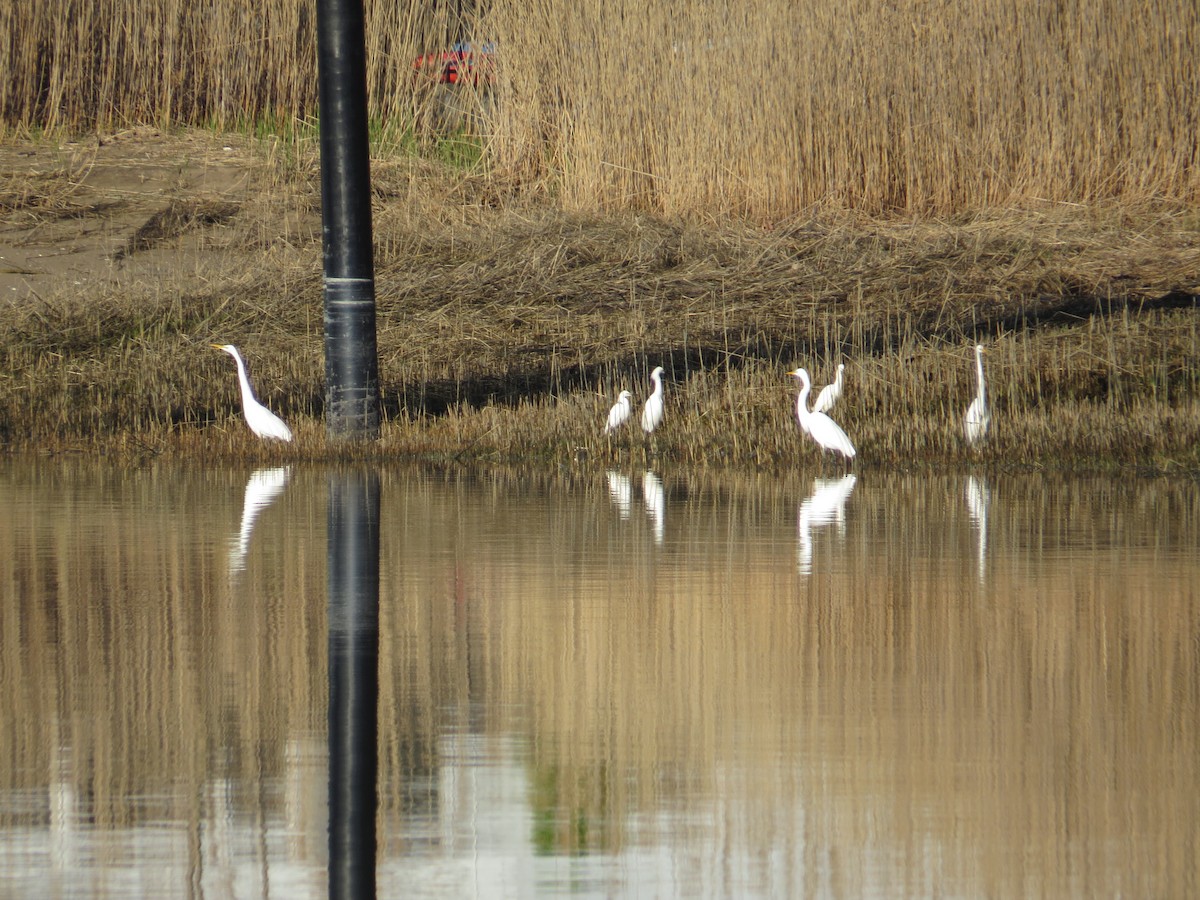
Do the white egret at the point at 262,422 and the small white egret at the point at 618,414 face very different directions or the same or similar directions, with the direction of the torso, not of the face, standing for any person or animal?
very different directions

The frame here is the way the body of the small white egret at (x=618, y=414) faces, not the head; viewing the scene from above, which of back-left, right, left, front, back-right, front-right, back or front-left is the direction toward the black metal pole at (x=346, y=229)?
back

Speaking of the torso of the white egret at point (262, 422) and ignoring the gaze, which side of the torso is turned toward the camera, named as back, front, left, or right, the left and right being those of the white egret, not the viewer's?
left

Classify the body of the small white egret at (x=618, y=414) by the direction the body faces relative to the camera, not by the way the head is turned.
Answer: to the viewer's right

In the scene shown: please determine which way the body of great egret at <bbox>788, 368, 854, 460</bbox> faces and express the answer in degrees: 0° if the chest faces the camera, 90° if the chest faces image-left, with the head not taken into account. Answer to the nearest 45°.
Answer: approximately 90°

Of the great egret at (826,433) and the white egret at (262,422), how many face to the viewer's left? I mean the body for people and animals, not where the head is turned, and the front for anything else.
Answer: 2

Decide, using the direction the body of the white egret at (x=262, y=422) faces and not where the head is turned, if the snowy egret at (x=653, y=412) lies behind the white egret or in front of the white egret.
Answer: behind

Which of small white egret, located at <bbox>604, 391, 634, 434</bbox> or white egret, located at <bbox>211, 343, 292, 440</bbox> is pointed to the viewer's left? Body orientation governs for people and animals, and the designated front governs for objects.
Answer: the white egret

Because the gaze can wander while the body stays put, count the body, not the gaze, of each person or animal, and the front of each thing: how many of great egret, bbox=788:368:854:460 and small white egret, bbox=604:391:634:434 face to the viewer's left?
1

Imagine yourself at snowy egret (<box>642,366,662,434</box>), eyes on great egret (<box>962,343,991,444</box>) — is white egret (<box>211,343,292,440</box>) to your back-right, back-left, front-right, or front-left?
back-right

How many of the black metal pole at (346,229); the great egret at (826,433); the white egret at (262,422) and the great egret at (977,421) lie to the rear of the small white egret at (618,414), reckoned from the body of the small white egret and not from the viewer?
2

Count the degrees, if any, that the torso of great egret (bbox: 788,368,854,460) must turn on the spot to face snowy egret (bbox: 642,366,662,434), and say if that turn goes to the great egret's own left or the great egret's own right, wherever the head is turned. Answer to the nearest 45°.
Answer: approximately 45° to the great egret's own right

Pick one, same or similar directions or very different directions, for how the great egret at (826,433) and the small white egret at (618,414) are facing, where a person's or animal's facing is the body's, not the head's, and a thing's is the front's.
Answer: very different directions

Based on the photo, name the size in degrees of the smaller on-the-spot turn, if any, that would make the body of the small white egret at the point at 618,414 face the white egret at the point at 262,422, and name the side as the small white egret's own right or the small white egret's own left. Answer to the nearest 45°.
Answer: approximately 180°
